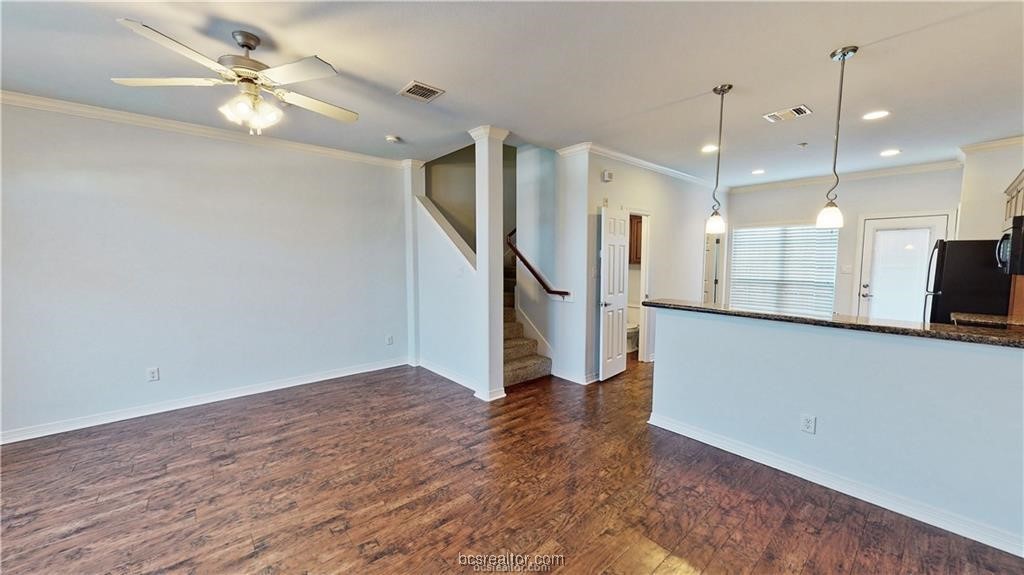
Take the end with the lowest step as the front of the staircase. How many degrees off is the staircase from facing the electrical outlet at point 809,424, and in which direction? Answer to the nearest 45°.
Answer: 0° — it already faces it

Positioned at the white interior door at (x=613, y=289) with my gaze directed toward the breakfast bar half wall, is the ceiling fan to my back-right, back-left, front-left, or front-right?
front-right

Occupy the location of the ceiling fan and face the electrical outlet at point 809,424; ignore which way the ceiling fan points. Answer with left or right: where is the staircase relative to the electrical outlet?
left

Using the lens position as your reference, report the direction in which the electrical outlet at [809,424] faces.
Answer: facing the viewer and to the left of the viewer

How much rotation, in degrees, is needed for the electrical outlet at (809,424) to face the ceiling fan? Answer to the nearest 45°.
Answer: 0° — it already faces it

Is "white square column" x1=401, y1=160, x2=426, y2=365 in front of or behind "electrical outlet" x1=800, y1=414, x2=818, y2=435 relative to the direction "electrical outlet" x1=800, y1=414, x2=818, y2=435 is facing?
in front

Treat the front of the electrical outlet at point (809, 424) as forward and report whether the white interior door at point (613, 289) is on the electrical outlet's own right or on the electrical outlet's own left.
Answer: on the electrical outlet's own right

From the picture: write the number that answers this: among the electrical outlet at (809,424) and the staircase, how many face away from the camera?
0

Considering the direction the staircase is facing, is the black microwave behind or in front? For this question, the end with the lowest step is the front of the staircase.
in front

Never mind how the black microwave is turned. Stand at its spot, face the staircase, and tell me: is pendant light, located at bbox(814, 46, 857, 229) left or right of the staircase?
left

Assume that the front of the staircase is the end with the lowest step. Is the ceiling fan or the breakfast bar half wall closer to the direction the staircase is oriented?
the breakfast bar half wall

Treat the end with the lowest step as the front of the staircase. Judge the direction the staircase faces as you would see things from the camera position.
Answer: facing the viewer and to the right of the viewer

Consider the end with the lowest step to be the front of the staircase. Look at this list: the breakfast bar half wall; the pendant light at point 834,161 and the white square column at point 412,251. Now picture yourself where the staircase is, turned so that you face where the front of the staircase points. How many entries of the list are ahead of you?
2

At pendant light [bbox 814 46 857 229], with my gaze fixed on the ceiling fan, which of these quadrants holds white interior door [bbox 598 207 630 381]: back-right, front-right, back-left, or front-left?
front-right

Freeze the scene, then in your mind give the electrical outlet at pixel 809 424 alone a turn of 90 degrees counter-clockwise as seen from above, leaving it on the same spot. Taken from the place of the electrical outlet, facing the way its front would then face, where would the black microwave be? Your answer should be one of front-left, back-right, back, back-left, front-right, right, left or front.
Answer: left
